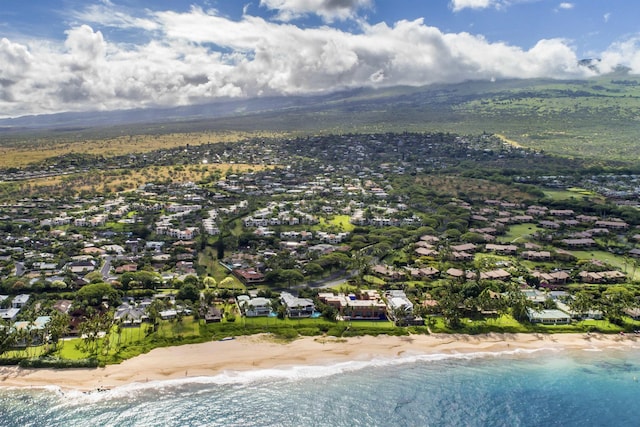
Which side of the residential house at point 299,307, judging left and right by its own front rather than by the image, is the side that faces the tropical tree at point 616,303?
left

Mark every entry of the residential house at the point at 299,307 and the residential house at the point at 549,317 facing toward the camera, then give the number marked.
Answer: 2

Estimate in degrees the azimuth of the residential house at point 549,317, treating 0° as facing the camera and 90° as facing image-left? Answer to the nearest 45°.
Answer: approximately 0°

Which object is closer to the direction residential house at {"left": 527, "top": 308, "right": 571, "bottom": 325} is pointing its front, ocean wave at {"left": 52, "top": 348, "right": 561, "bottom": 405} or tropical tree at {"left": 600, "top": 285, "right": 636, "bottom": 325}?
the ocean wave

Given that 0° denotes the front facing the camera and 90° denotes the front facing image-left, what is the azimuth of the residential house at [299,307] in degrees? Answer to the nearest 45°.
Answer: approximately 0°

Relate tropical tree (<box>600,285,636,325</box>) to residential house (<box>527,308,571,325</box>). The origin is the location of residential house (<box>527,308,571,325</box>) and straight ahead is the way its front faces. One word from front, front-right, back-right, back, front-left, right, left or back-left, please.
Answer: back-left

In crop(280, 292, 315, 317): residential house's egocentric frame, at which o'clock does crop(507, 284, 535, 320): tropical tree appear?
The tropical tree is roughly at 9 o'clock from the residential house.

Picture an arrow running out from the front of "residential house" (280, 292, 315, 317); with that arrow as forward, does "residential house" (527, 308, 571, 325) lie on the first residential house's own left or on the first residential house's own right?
on the first residential house's own left

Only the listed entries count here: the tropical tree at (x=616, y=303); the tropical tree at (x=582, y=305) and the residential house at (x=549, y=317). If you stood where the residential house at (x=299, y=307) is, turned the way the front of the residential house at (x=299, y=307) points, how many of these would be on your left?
3

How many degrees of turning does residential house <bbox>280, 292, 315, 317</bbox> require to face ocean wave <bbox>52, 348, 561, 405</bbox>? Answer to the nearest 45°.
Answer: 0° — it already faces it

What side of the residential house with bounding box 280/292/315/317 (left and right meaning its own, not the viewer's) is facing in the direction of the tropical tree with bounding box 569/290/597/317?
left

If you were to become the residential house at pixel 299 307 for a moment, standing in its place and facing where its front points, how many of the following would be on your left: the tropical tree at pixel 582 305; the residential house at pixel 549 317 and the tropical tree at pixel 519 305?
3

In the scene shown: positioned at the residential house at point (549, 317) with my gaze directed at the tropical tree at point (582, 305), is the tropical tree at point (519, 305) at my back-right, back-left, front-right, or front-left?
back-left
